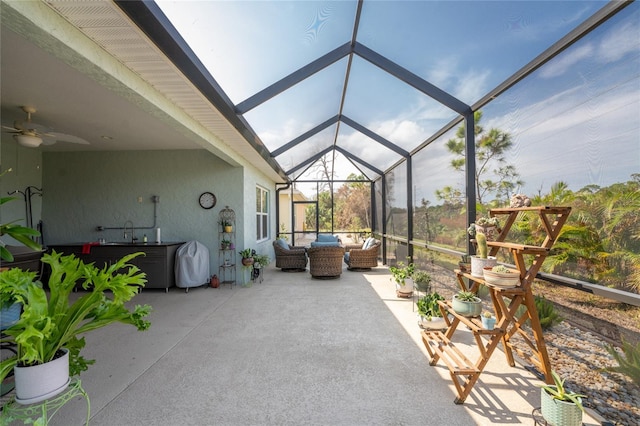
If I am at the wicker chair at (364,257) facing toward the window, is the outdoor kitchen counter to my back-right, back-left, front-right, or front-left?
front-left

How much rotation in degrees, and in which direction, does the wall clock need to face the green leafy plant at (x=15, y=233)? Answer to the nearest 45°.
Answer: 0° — it already faces it

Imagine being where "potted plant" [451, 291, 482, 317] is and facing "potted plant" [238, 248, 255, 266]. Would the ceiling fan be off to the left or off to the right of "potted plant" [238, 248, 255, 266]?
left

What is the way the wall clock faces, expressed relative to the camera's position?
facing the viewer

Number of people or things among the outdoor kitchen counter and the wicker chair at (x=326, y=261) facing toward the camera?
1

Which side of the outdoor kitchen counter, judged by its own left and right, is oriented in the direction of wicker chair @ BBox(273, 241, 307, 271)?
left

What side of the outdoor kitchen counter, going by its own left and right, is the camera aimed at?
front

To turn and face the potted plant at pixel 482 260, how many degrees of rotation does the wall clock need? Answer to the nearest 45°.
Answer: approximately 45° to its left
